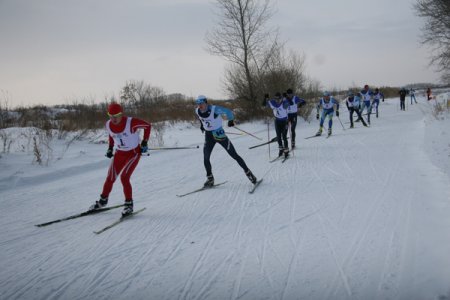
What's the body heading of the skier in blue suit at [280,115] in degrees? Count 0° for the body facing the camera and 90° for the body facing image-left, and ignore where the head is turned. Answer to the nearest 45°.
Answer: approximately 45°

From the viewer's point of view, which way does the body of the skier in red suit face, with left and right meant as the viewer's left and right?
facing the viewer and to the left of the viewer

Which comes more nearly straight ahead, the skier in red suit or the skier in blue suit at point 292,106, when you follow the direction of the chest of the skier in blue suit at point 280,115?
the skier in red suit

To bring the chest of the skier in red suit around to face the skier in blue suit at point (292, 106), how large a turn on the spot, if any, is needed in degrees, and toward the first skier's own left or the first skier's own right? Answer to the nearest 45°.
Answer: approximately 180°

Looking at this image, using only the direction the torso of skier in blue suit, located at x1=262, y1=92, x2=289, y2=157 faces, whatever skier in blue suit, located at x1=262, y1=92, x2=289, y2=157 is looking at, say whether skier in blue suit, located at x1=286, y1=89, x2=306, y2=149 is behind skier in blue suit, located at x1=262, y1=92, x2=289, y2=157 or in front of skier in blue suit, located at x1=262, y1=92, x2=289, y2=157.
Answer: behind

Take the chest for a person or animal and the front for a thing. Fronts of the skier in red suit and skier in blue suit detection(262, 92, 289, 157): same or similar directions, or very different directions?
same or similar directions

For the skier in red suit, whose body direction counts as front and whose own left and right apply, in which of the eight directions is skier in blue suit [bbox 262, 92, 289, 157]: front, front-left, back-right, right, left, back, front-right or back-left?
back

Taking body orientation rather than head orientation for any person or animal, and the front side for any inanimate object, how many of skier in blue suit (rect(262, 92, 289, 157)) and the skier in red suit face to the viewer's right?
0

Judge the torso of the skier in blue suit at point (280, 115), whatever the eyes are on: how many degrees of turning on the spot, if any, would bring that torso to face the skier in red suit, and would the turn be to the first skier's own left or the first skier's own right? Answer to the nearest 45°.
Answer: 0° — they already face them
